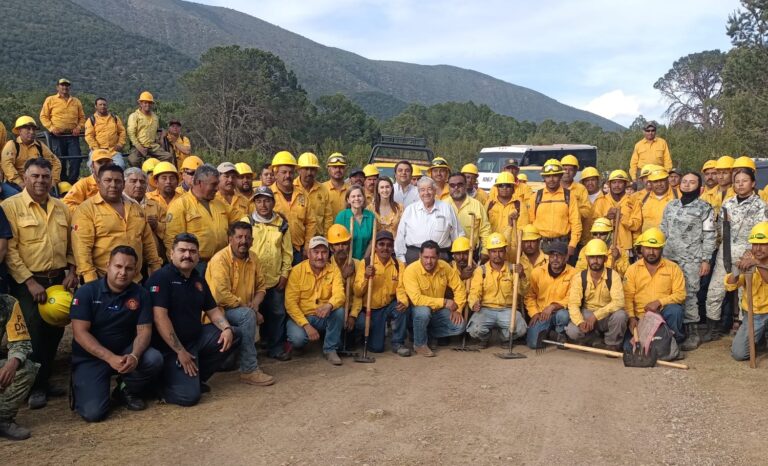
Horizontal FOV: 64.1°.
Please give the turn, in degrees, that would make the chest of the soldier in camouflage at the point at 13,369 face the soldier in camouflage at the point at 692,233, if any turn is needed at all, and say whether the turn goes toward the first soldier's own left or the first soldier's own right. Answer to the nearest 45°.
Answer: approximately 45° to the first soldier's own left

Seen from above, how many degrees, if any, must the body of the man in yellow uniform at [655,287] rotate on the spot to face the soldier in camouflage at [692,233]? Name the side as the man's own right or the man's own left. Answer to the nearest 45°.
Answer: approximately 135° to the man's own left

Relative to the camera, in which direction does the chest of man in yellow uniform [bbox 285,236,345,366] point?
toward the camera

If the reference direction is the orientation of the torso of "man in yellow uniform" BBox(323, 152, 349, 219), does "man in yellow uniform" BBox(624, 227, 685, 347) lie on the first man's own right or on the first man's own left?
on the first man's own left

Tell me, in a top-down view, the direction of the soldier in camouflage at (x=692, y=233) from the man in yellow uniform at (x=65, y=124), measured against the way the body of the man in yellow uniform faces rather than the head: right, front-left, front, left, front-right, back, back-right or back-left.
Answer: front-left

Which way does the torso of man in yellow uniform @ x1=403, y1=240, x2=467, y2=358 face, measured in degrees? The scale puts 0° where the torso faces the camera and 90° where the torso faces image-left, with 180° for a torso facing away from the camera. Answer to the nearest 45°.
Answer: approximately 0°

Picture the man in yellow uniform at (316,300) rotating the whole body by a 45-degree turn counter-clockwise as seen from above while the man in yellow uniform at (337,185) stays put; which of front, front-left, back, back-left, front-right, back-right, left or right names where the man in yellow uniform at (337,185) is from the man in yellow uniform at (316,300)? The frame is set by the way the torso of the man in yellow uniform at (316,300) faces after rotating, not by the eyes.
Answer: back-left

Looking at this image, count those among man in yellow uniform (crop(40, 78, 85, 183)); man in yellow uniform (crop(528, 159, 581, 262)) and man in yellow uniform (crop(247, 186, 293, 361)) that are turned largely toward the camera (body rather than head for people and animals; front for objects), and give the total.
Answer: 3

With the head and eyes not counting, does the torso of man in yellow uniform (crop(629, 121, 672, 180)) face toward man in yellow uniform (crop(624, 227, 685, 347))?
yes

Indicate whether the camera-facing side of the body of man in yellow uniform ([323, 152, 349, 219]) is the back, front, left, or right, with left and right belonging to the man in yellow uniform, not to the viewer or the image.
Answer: front

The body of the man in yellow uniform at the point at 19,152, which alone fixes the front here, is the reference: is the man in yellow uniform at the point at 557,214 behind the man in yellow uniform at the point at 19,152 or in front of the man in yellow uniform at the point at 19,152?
in front

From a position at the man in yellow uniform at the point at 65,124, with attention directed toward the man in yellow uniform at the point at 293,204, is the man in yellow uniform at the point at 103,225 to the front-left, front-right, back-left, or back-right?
front-right

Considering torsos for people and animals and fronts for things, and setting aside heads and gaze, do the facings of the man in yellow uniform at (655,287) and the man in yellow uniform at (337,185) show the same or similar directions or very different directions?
same or similar directions

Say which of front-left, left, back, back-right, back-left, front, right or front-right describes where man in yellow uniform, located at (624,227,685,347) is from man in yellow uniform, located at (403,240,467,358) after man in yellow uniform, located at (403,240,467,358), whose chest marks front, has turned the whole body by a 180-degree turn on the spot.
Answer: right

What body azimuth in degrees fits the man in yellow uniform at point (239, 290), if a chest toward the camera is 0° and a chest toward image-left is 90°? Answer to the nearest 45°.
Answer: approximately 315°

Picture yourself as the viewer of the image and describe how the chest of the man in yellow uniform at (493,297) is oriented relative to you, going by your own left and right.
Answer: facing the viewer
